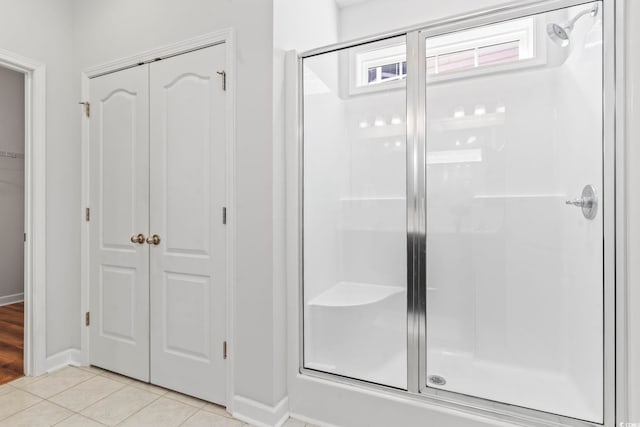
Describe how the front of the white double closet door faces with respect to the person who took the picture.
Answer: facing the viewer and to the left of the viewer

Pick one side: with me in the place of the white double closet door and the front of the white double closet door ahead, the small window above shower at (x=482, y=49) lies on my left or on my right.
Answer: on my left

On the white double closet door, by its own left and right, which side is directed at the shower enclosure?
left
